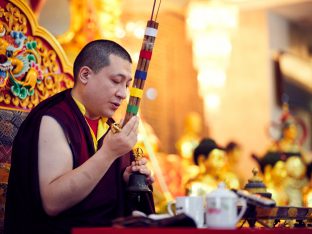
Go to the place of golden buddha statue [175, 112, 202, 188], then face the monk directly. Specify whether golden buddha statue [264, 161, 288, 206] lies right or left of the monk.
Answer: left

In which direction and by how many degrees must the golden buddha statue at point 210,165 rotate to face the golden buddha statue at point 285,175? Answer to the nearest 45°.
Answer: approximately 90° to its left

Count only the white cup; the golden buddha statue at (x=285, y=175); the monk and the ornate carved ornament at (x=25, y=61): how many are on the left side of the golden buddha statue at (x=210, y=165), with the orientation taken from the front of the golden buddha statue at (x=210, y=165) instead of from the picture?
1

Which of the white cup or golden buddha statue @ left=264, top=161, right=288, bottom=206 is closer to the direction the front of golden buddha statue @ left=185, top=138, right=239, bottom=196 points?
the white cup

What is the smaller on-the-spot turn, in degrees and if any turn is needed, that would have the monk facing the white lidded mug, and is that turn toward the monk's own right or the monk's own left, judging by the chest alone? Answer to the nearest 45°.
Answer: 0° — they already face it

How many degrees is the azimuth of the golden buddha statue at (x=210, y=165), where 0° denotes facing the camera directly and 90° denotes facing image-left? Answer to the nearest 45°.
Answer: approximately 315°

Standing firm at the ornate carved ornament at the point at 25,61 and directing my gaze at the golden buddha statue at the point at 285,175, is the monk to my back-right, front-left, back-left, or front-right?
back-right

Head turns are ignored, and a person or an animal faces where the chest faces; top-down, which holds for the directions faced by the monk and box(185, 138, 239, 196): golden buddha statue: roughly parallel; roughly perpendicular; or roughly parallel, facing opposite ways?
roughly parallel
